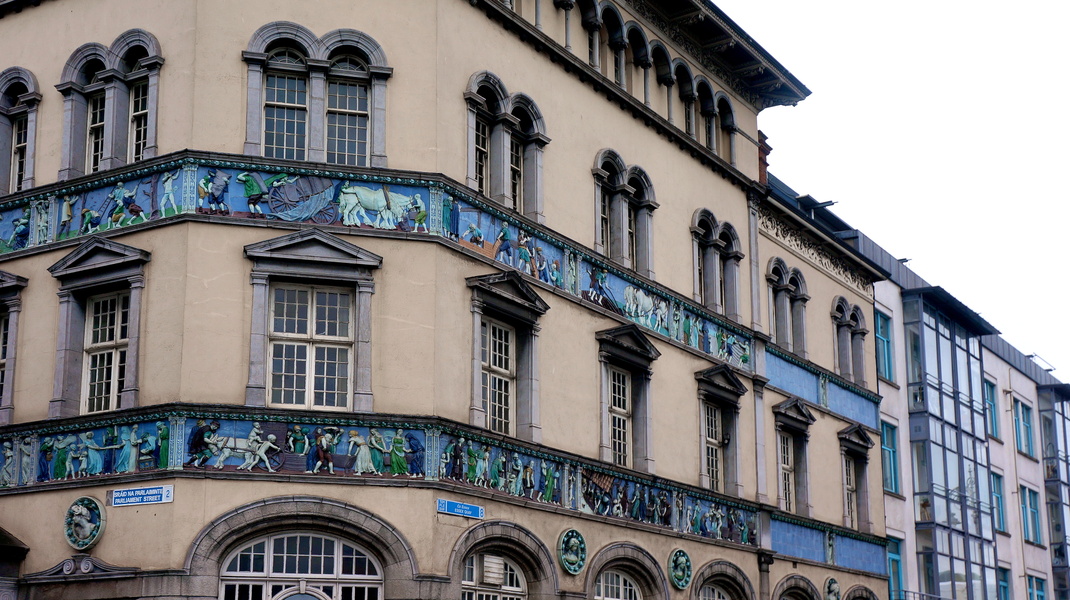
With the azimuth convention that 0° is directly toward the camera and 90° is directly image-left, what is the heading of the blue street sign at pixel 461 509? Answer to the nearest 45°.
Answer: approximately 315°

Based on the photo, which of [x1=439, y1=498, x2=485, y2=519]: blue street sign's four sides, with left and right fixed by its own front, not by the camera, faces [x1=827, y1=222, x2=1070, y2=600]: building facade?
left
